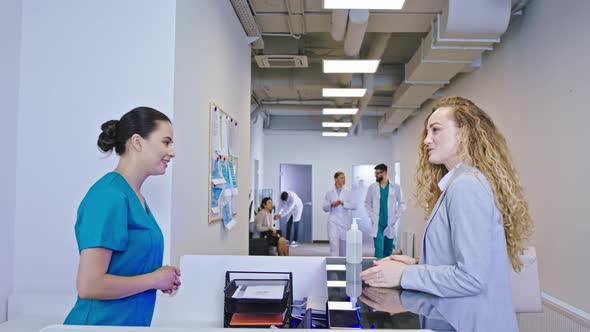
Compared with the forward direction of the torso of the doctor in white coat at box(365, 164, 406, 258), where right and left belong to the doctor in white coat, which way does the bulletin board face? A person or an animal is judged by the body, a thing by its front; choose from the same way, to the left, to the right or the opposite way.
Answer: to the left

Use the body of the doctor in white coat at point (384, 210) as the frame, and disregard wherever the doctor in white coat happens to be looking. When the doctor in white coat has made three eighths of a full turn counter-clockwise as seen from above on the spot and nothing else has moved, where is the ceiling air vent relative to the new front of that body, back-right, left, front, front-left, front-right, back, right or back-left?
back

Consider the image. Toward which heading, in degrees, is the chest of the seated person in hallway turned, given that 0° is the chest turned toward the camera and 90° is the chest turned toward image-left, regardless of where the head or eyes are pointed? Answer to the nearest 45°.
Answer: approximately 270°

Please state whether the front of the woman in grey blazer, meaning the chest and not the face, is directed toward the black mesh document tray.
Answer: yes

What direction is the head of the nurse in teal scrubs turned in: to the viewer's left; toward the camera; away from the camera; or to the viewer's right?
to the viewer's right

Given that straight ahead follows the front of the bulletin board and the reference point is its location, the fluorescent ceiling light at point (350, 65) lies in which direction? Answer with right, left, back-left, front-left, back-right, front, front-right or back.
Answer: front-left

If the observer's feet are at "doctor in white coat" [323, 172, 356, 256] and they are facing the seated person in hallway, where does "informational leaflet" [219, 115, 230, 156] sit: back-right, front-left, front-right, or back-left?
front-left

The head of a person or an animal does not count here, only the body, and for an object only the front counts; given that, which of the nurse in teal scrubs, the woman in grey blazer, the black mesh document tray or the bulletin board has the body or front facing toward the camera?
the black mesh document tray

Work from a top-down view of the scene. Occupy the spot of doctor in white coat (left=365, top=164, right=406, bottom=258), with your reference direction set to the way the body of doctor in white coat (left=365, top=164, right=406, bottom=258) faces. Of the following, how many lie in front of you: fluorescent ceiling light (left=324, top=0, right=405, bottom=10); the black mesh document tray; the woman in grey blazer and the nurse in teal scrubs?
4

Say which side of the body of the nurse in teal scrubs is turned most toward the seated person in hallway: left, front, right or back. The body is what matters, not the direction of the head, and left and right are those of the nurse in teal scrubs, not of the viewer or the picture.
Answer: left

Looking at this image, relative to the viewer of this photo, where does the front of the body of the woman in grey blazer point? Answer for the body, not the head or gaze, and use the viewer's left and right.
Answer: facing to the left of the viewer

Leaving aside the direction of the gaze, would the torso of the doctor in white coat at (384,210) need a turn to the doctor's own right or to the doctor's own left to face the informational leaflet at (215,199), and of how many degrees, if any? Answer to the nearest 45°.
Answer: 0° — they already face it

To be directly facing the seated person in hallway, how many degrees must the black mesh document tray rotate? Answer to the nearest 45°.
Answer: approximately 180°

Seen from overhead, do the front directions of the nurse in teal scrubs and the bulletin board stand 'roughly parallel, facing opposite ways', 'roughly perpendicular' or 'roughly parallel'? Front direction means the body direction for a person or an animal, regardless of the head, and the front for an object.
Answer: roughly parallel

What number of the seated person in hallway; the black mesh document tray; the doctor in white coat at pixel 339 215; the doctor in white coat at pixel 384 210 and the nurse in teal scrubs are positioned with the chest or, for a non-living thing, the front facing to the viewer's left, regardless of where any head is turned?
0

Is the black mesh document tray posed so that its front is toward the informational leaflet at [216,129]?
no

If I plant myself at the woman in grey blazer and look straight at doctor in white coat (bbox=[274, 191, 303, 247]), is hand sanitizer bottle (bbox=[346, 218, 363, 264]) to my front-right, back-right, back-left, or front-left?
front-left

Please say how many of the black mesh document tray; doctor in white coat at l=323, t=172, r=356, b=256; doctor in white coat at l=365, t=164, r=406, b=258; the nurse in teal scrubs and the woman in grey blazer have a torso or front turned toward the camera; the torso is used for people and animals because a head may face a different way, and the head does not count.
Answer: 3

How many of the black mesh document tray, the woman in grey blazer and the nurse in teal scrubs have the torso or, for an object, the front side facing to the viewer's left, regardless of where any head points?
1

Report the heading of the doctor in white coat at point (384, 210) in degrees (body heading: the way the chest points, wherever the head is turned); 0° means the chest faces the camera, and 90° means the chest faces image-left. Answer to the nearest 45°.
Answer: approximately 0°

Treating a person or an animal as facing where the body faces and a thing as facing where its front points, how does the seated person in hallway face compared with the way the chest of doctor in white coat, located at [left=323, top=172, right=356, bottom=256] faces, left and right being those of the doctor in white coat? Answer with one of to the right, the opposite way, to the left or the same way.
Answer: to the left

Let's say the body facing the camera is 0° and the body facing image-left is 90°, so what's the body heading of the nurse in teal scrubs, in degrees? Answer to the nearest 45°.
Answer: approximately 270°
